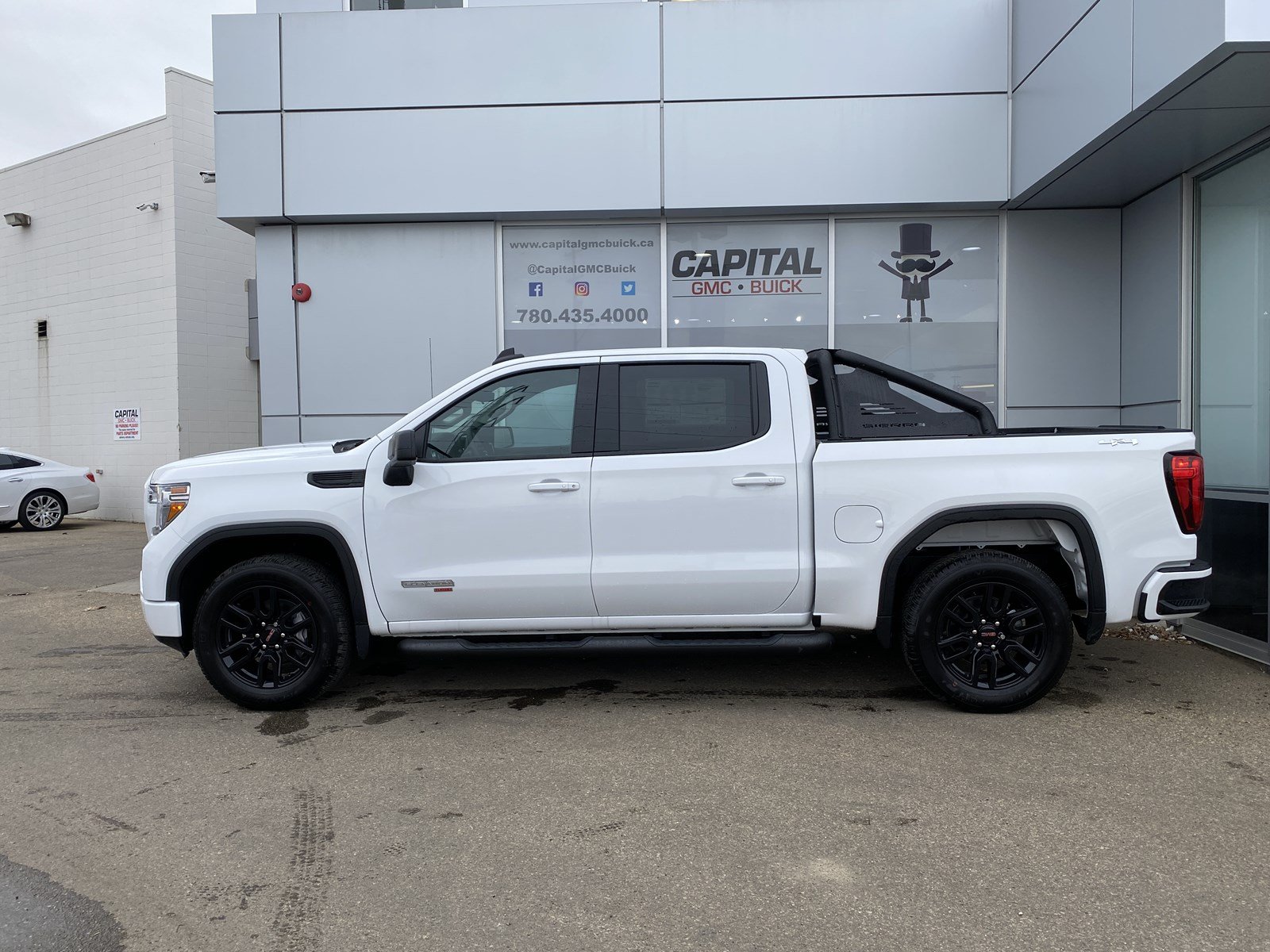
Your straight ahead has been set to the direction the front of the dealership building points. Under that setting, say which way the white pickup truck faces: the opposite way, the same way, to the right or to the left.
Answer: to the right

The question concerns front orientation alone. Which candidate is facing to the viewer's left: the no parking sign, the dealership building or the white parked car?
the white parked car

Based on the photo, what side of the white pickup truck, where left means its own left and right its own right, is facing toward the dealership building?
right

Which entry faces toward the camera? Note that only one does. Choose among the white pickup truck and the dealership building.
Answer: the dealership building

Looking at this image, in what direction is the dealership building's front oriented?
toward the camera

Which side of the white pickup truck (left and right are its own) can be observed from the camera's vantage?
left

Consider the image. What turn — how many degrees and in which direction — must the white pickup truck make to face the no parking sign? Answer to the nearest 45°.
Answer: approximately 45° to its right

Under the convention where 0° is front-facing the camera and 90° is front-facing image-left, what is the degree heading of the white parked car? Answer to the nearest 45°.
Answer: approximately 90°

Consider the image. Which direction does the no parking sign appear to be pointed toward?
toward the camera

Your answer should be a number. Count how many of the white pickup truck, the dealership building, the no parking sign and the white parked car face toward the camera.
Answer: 2

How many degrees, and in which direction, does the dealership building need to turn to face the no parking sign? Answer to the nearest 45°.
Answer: approximately 135° to its right

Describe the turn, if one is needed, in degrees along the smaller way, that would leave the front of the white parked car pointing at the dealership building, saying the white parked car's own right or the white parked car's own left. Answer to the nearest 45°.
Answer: approximately 135° to the white parked car's own left

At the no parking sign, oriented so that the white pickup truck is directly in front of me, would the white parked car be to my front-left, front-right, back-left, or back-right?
front-right

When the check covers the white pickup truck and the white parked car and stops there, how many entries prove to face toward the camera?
0

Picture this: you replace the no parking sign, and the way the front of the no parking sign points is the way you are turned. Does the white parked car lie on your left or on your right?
on your right
